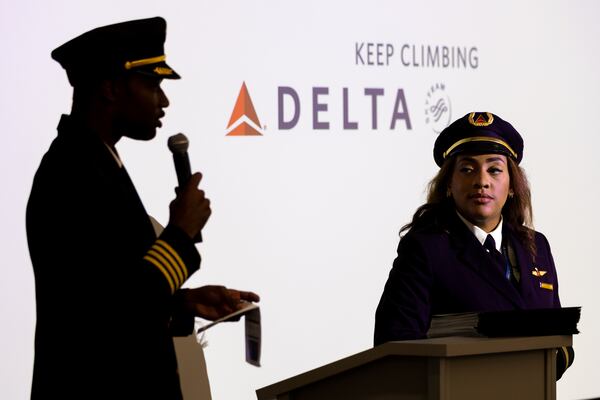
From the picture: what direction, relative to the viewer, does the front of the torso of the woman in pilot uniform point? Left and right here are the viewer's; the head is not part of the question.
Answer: facing the viewer and to the right of the viewer

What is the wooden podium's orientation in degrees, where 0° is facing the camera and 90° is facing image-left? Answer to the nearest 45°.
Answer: approximately 315°

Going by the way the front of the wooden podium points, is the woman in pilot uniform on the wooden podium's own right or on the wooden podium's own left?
on the wooden podium's own left

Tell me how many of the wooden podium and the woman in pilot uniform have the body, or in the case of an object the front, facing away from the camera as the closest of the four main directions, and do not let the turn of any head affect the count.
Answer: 0
